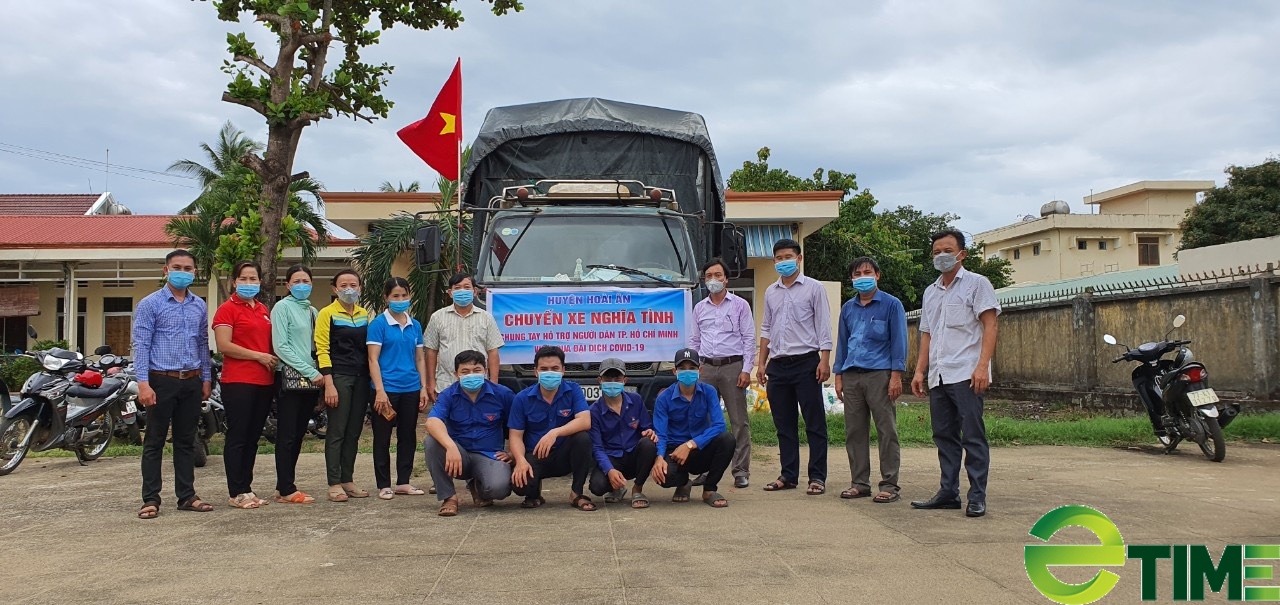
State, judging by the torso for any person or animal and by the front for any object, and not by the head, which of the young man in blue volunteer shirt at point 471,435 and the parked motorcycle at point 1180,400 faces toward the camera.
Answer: the young man in blue volunteer shirt

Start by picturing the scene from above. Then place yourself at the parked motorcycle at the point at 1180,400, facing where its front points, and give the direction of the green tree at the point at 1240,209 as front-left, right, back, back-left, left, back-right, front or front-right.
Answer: front-right

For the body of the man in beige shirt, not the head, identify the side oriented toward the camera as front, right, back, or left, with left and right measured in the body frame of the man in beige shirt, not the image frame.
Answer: front

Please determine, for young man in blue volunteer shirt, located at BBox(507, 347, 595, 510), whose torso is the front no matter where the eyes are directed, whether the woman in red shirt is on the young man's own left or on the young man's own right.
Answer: on the young man's own right

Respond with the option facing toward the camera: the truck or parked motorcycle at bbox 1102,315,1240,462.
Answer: the truck

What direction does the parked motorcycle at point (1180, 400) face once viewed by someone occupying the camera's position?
facing away from the viewer and to the left of the viewer

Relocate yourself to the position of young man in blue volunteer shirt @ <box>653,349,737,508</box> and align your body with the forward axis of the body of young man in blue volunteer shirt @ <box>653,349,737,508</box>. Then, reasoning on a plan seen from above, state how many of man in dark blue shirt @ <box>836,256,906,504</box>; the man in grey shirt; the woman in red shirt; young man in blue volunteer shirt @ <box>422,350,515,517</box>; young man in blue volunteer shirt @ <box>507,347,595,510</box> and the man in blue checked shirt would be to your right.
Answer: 4

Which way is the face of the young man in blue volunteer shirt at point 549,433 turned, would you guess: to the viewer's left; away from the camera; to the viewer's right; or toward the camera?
toward the camera

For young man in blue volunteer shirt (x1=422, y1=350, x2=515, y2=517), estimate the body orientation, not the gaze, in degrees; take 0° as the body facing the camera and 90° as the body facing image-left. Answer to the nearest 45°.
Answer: approximately 0°

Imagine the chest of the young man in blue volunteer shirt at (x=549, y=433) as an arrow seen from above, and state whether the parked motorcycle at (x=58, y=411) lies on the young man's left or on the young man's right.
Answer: on the young man's right

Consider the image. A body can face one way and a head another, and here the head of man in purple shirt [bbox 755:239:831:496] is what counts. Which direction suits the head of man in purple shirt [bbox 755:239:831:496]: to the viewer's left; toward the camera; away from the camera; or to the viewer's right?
toward the camera

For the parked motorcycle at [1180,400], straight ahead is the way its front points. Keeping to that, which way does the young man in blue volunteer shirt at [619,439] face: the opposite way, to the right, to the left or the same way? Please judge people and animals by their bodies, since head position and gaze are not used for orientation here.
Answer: the opposite way

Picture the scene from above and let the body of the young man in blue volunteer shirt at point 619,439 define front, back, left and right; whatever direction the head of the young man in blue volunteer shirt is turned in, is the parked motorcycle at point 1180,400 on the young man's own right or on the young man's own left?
on the young man's own left

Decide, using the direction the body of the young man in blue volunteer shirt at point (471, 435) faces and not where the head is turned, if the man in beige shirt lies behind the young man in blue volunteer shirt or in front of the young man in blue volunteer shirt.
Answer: behind

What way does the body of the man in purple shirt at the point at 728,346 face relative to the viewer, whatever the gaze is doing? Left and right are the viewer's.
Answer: facing the viewer
